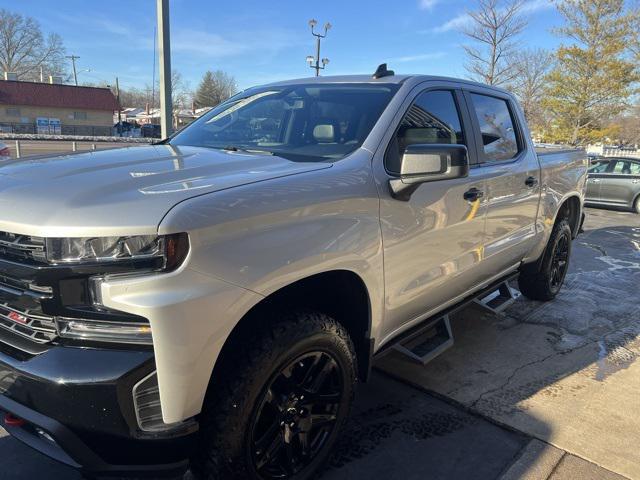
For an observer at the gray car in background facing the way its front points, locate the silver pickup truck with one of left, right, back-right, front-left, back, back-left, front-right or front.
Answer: left

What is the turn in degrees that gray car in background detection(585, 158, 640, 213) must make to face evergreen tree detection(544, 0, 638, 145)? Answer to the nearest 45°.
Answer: approximately 90° to its right

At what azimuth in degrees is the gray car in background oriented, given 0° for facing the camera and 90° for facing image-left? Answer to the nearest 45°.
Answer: approximately 90°

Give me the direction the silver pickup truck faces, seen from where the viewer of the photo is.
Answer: facing the viewer and to the left of the viewer

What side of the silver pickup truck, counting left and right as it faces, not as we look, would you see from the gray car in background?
back

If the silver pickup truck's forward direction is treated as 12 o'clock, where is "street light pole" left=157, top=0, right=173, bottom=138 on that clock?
The street light pole is roughly at 4 o'clock from the silver pickup truck.

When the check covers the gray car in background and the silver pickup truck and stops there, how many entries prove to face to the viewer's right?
0
